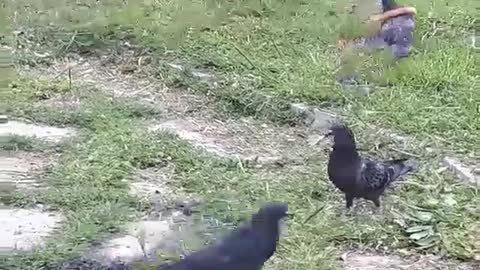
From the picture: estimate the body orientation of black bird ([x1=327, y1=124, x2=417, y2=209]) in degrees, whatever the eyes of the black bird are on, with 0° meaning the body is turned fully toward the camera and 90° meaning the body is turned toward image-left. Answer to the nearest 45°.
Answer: approximately 90°

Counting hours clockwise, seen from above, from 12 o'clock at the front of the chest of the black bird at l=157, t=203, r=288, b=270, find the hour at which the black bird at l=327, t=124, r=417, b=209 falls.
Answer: the black bird at l=327, t=124, r=417, b=209 is roughly at 10 o'clock from the black bird at l=157, t=203, r=288, b=270.

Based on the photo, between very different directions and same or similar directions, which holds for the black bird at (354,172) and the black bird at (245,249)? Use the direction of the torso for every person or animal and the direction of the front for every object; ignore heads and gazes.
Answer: very different directions

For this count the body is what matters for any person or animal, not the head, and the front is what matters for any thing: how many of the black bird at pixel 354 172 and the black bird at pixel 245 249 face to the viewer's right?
1

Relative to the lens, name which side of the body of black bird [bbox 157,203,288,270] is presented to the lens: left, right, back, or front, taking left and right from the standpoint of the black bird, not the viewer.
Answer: right
